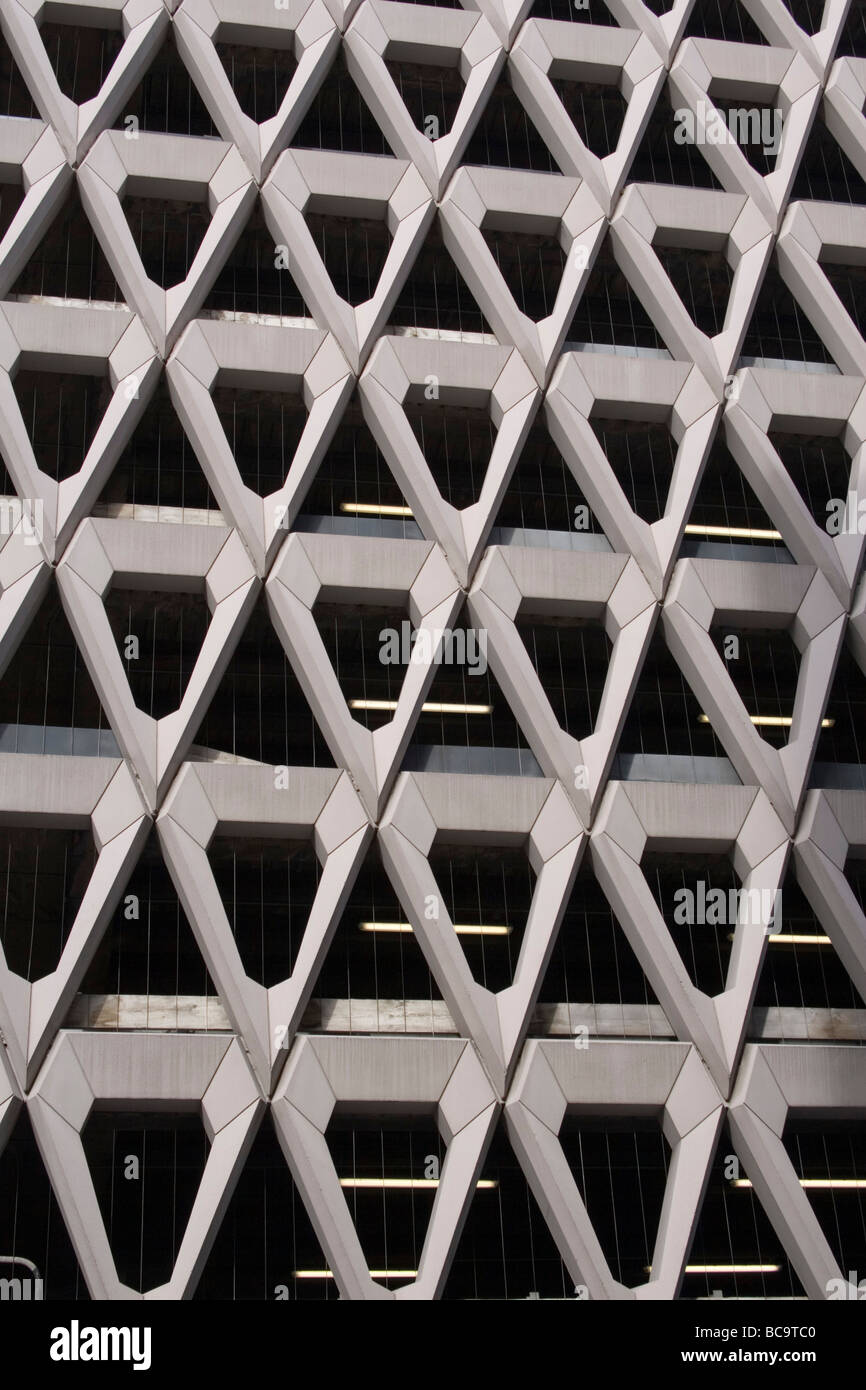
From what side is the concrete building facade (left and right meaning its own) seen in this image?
front
